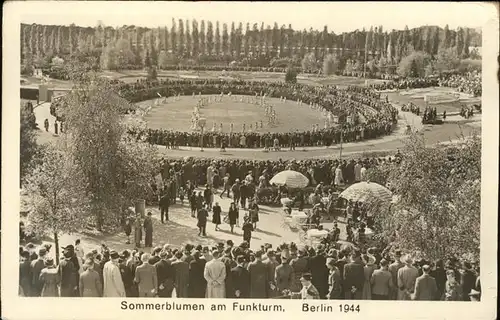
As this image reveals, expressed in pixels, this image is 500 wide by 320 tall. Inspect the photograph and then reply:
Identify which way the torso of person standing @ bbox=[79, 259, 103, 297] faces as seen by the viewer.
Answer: away from the camera

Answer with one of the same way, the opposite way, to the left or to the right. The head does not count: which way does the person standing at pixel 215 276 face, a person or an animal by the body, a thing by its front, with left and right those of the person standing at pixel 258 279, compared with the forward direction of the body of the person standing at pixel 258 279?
the same way

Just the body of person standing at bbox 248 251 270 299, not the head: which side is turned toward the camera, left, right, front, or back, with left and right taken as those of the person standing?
back

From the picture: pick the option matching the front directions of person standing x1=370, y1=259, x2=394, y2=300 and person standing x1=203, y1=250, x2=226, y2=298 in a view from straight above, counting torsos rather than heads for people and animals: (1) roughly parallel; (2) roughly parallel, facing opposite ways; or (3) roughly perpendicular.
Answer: roughly parallel

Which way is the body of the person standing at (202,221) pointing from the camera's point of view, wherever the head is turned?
away from the camera

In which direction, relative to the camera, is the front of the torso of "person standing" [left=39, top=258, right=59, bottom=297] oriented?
away from the camera

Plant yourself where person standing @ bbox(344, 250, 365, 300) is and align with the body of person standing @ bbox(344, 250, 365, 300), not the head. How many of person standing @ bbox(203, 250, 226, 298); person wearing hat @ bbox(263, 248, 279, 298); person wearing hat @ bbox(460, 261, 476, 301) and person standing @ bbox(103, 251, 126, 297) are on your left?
3

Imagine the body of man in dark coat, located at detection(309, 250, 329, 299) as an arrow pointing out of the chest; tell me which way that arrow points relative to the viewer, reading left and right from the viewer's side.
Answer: facing away from the viewer

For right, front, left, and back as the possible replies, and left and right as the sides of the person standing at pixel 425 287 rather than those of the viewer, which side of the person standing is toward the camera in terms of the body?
back

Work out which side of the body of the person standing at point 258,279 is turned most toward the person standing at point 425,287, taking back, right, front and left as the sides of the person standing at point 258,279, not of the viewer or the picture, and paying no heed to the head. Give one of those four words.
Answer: right

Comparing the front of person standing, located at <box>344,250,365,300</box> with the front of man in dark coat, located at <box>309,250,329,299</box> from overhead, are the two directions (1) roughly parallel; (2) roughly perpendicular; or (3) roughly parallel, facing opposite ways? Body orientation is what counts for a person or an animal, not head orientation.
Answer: roughly parallel

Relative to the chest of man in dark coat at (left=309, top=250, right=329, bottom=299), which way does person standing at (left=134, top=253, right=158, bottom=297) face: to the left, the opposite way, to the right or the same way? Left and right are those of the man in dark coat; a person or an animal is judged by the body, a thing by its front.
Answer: the same way

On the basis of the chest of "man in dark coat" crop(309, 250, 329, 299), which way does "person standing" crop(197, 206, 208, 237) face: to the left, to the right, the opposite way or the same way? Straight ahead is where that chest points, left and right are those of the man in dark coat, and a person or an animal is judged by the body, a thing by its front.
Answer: the same way

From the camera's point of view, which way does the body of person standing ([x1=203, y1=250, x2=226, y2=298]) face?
away from the camera

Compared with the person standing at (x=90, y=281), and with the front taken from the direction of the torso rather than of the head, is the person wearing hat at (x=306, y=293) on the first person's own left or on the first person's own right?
on the first person's own right

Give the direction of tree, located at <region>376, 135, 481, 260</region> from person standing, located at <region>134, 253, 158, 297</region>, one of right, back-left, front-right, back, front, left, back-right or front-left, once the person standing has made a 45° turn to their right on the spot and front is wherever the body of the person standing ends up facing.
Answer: front-right

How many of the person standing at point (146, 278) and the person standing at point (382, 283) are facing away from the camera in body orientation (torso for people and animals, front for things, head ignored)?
2

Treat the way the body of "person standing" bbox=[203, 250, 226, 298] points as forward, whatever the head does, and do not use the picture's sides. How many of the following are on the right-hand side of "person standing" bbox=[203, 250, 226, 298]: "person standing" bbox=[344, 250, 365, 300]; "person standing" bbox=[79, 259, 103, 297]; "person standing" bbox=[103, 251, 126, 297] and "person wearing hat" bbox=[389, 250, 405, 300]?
2
